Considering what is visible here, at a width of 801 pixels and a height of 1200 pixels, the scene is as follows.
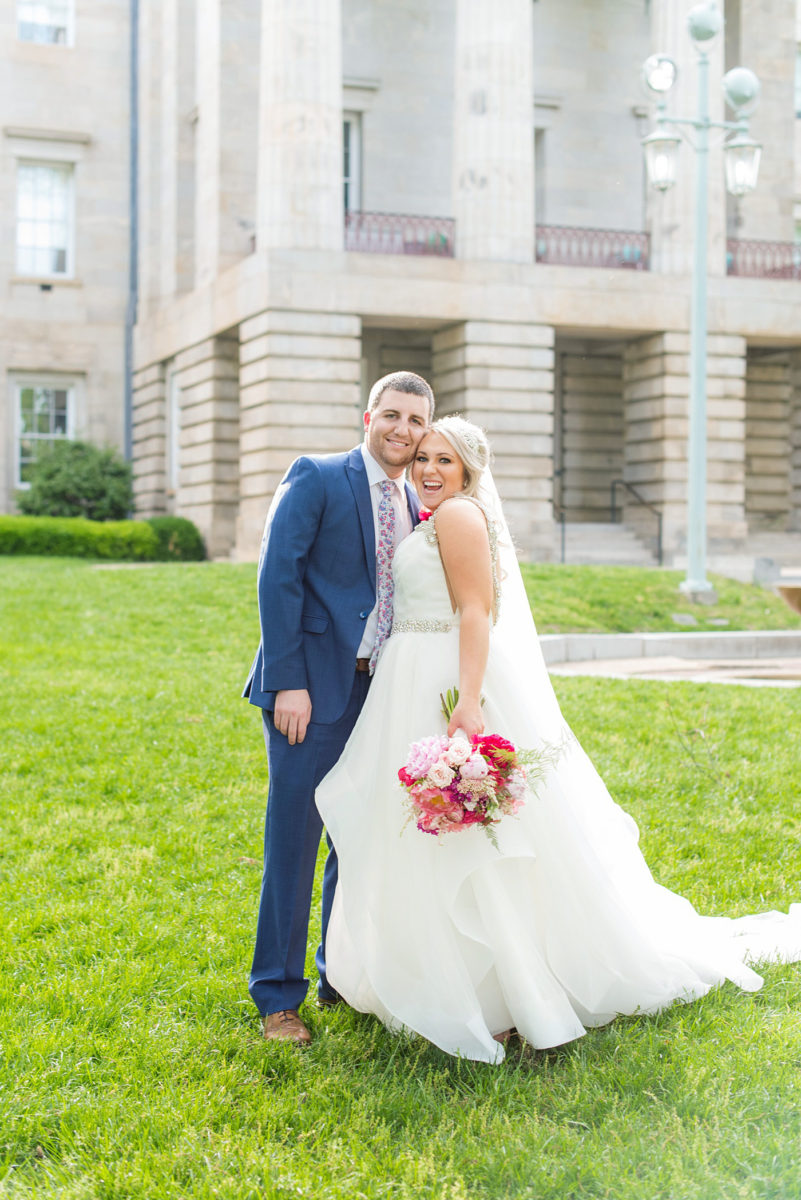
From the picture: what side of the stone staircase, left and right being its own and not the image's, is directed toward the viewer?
front

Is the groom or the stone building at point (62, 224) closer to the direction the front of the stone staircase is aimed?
the groom

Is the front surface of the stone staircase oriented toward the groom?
yes

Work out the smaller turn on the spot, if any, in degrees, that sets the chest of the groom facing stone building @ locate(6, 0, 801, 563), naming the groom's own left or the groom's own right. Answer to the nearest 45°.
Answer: approximately 135° to the groom's own left

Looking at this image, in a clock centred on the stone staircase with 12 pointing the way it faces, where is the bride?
The bride is roughly at 12 o'clock from the stone staircase.

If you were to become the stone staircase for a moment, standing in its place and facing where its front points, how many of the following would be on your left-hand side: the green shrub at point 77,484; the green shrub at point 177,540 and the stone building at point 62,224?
0

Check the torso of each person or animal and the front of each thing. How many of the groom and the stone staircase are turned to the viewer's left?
0

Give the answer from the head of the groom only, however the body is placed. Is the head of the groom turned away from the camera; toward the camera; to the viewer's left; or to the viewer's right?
toward the camera

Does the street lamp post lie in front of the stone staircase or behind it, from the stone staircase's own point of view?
in front
